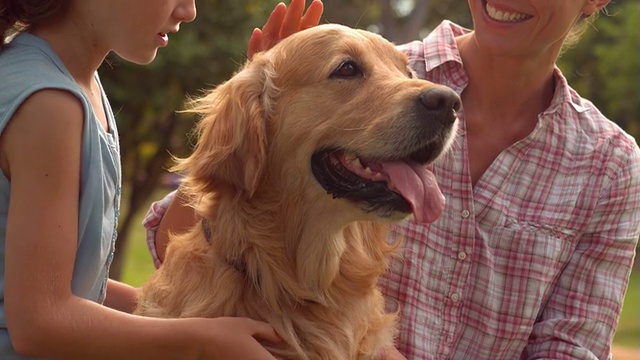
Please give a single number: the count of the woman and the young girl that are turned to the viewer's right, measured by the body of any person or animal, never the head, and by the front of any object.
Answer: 1

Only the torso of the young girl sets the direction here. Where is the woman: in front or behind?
in front

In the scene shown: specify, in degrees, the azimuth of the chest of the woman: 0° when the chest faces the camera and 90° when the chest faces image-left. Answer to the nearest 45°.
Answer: approximately 45°

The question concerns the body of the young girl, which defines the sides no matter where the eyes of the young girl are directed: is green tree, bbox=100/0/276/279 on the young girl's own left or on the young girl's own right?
on the young girl's own left

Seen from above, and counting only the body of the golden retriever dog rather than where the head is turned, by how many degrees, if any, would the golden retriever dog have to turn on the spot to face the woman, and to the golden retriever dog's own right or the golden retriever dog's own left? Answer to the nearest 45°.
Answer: approximately 90° to the golden retriever dog's own left

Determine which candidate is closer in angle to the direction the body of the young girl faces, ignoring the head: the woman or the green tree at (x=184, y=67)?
the woman

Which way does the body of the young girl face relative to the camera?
to the viewer's right

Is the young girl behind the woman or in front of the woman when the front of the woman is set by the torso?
in front

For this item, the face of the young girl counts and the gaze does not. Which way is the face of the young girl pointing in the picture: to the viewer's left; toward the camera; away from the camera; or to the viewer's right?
to the viewer's right

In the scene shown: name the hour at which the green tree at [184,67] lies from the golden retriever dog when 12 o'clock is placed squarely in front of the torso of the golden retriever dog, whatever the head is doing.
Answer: The green tree is roughly at 7 o'clock from the golden retriever dog.

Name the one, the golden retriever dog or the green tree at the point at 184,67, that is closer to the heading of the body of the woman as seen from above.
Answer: the golden retriever dog

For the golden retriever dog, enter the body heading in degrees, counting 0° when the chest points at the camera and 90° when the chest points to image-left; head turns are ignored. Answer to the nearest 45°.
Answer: approximately 315°
